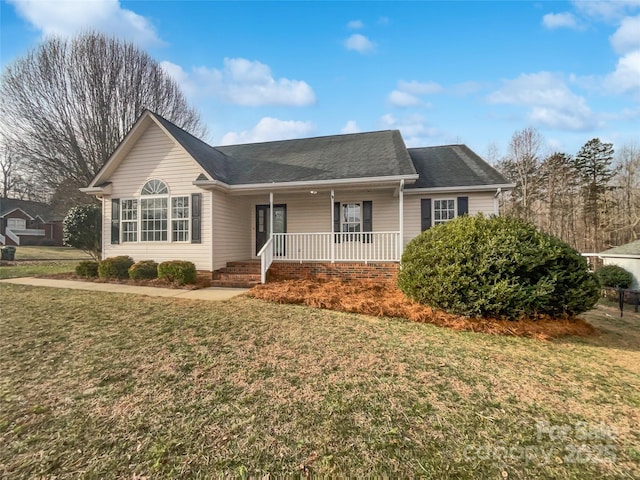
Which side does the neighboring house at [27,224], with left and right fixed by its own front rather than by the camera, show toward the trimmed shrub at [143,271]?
front

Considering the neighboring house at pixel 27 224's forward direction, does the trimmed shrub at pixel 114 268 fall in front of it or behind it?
in front

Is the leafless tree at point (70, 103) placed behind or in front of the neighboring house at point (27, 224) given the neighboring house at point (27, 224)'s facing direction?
in front

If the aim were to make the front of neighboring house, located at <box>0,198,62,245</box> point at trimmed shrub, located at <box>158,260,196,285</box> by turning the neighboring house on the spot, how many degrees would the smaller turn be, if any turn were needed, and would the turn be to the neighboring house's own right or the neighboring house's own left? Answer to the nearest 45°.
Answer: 0° — it already faces it

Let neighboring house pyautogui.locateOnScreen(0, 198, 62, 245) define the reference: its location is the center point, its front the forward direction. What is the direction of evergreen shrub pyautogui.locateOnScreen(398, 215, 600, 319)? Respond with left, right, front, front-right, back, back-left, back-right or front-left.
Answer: front

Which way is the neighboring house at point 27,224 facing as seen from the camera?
toward the camera
